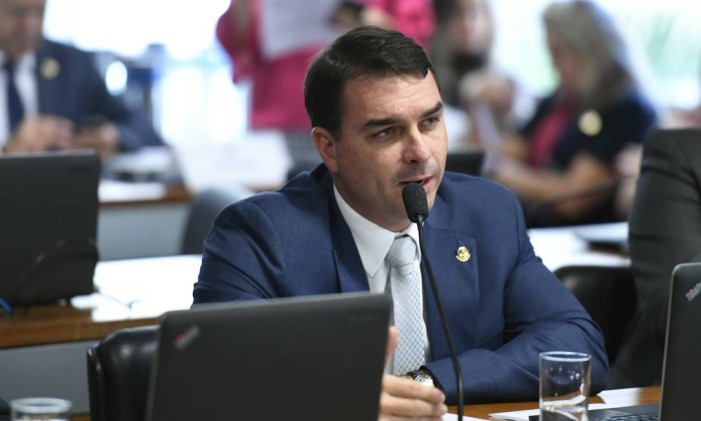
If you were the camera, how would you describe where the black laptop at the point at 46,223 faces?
facing away from the viewer

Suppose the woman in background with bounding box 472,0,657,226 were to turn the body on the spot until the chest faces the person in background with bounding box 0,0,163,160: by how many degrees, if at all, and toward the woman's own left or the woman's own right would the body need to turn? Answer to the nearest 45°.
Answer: approximately 45° to the woman's own right

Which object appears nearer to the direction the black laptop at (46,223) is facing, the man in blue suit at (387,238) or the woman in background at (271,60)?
the woman in background

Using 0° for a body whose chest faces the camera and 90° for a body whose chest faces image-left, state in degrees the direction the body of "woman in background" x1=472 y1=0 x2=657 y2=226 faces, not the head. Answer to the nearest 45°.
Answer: approximately 45°

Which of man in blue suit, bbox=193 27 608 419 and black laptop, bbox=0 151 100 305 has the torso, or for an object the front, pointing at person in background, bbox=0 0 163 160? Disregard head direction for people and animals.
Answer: the black laptop

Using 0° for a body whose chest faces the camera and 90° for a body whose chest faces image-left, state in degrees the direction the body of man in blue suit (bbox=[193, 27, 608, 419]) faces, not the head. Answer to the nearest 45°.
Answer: approximately 315°

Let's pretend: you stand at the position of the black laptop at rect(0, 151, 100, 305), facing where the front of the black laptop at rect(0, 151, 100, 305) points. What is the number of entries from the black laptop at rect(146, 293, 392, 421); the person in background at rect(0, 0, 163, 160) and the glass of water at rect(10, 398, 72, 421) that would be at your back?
2

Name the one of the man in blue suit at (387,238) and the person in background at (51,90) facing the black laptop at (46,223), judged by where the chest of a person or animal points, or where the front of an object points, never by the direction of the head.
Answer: the person in background

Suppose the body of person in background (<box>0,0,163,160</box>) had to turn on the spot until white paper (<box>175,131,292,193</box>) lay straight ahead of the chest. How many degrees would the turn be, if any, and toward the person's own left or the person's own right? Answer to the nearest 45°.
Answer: approximately 45° to the person's own left

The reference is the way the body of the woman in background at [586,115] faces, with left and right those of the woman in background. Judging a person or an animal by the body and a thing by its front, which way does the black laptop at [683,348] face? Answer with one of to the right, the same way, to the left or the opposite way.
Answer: to the right
